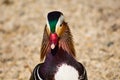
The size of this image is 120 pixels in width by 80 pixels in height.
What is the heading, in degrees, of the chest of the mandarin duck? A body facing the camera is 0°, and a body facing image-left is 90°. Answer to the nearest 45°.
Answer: approximately 0°
